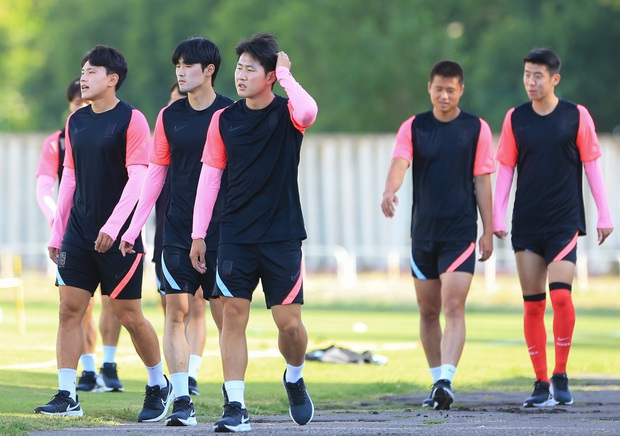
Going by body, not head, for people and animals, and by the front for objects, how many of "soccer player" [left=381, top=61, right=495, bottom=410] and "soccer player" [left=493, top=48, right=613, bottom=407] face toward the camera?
2

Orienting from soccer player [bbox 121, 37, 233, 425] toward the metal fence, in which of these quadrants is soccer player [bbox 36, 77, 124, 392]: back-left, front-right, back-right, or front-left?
front-left

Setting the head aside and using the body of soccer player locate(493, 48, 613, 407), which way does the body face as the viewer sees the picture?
toward the camera

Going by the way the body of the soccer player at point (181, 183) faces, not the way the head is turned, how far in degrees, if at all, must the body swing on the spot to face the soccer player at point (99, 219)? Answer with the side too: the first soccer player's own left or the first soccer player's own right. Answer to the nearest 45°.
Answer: approximately 45° to the first soccer player's own right

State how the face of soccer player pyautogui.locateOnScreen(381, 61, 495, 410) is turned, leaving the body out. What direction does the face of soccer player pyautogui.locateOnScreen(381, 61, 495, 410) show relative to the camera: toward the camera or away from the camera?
toward the camera

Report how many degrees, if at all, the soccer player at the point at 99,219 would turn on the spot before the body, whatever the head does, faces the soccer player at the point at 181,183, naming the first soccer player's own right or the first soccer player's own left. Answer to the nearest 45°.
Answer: approximately 135° to the first soccer player's own left

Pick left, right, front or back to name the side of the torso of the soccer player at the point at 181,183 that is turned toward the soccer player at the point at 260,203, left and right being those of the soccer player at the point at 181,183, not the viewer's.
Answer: left

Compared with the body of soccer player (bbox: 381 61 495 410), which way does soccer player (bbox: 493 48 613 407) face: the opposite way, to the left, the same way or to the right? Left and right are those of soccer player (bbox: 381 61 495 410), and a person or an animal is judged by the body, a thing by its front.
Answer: the same way

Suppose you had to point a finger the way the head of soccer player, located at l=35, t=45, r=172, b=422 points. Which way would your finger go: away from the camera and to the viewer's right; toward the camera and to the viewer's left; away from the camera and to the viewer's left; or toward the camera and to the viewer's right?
toward the camera and to the viewer's left

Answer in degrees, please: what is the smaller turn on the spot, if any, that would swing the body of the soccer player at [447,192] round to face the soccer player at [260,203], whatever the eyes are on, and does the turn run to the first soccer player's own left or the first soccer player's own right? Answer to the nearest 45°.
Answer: approximately 45° to the first soccer player's own right

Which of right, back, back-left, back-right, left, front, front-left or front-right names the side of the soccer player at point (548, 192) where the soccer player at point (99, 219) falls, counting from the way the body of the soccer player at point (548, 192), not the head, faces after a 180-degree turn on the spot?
back-left

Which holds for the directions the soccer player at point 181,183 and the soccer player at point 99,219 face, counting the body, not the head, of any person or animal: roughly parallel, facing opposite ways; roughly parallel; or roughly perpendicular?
roughly parallel

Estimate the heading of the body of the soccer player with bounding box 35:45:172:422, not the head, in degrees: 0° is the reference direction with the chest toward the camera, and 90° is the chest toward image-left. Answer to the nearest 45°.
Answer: approximately 45°

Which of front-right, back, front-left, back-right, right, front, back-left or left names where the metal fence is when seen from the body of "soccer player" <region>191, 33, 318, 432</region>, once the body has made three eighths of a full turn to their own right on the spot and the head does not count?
front

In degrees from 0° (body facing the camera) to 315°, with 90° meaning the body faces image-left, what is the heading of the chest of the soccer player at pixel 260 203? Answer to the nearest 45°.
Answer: approximately 45°
